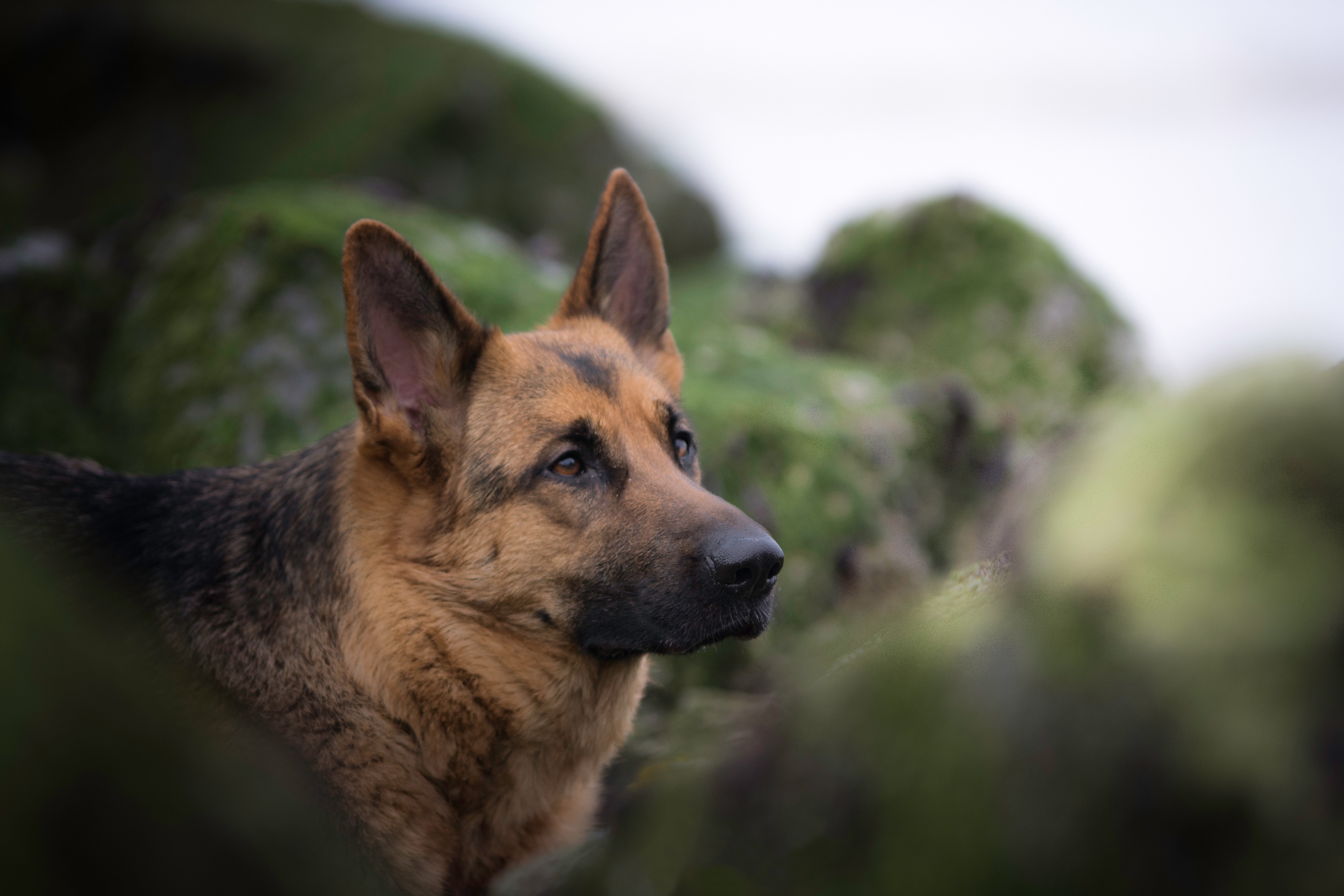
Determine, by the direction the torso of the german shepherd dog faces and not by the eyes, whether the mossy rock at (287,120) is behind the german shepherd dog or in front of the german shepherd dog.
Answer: behind

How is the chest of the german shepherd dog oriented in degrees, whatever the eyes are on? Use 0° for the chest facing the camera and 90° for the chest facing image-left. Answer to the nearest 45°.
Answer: approximately 315°

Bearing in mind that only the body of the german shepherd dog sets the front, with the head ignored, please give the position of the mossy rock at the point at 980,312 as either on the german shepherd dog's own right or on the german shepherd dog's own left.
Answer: on the german shepherd dog's own left

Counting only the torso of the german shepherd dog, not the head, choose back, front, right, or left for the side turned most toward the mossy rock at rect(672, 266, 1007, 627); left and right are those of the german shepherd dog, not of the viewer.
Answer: left
